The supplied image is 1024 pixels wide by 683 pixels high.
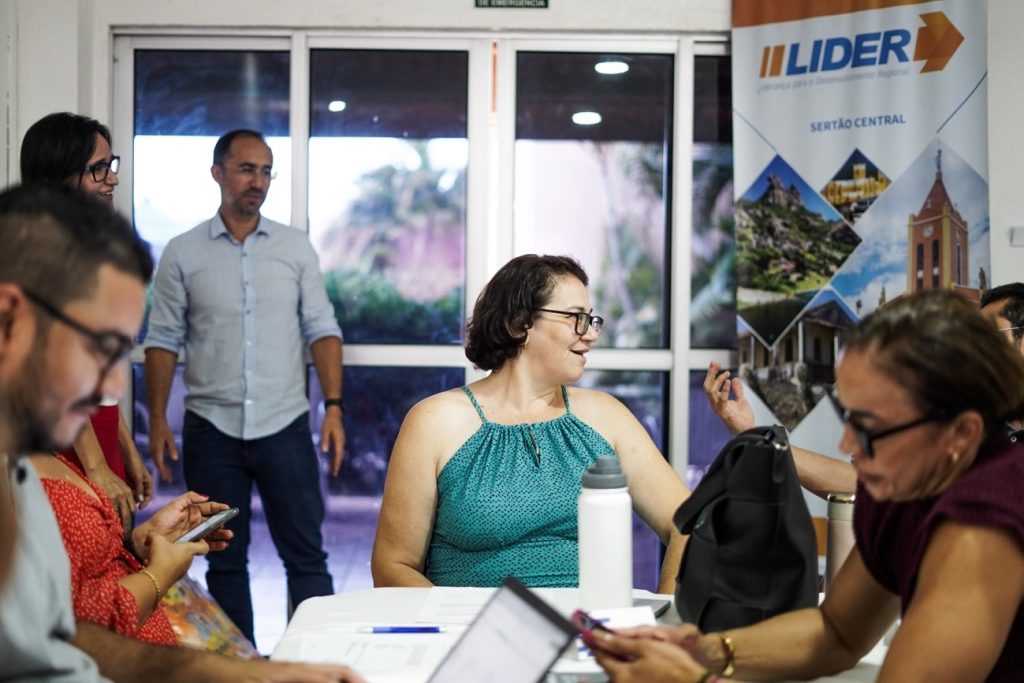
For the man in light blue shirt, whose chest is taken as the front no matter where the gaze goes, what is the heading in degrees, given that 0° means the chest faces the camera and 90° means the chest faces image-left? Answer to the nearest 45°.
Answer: approximately 0°

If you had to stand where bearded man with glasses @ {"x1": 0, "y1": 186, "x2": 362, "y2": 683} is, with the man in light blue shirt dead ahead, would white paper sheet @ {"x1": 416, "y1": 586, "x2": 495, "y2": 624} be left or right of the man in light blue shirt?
right

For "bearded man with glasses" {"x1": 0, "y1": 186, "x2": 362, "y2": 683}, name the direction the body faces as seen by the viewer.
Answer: to the viewer's right

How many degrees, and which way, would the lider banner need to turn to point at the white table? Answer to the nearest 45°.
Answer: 0° — it already faces it

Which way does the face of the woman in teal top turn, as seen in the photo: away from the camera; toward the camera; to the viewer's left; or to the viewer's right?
to the viewer's right

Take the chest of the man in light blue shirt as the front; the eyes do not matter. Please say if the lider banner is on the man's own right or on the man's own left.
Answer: on the man's own left

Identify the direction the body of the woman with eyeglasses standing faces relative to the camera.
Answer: to the viewer's right

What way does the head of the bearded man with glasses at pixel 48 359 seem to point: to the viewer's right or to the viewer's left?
to the viewer's right
